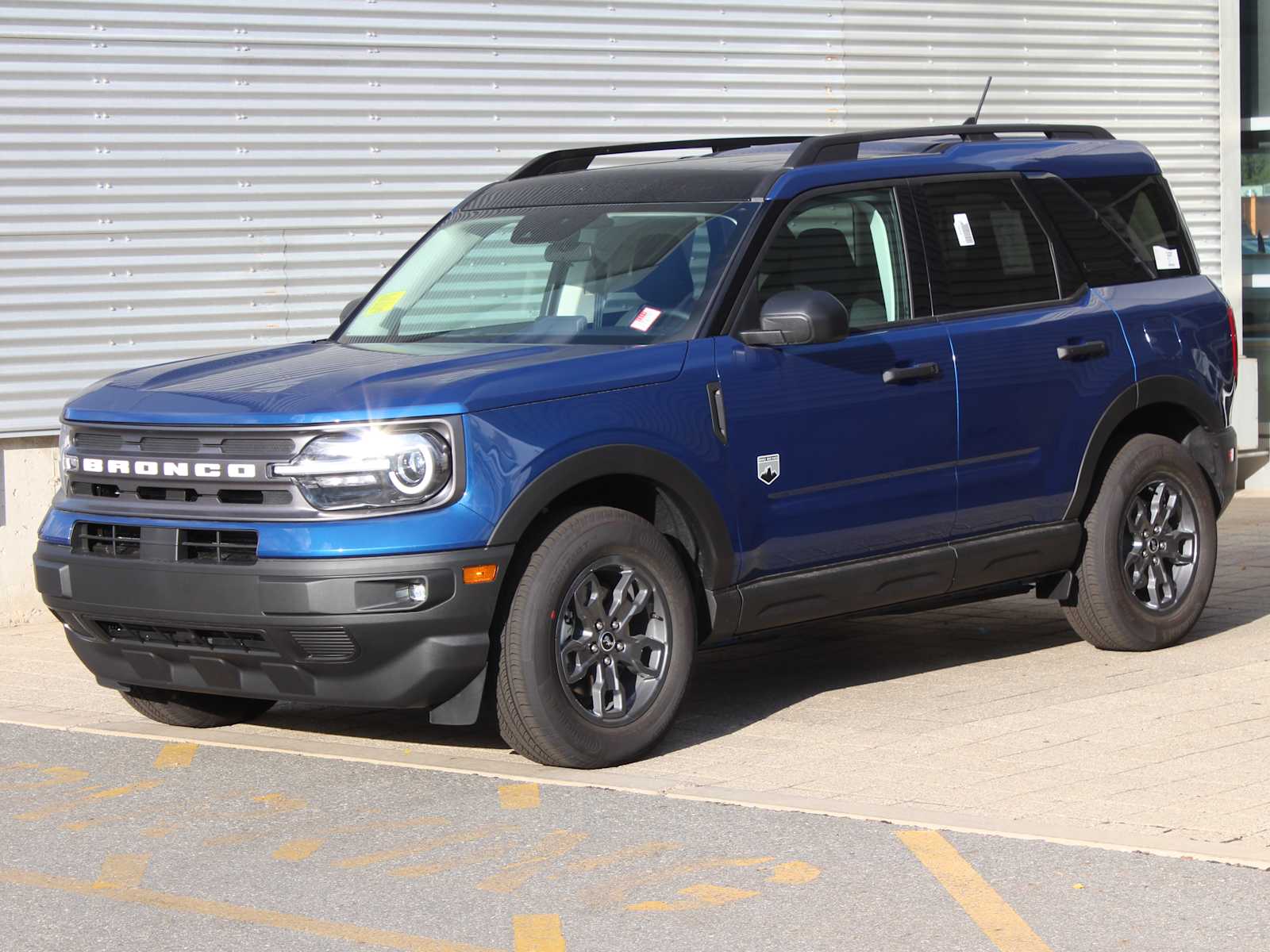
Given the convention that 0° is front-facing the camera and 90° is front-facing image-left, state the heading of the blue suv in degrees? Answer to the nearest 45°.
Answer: approximately 45°
